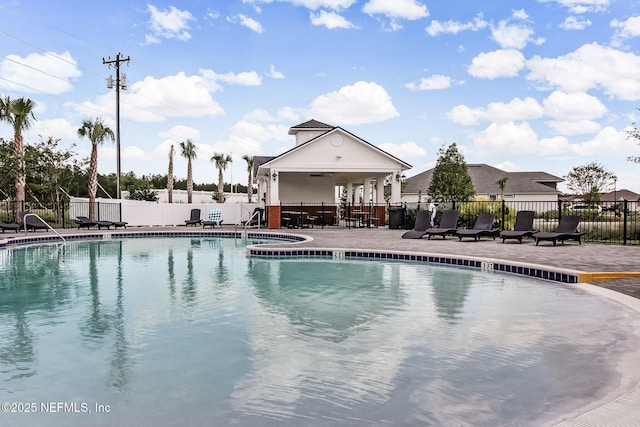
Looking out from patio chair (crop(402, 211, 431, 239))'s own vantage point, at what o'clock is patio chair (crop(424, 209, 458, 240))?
patio chair (crop(424, 209, 458, 240)) is roughly at 8 o'clock from patio chair (crop(402, 211, 431, 239)).

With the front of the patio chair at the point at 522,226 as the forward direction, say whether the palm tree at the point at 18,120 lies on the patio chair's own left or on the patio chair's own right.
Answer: on the patio chair's own right

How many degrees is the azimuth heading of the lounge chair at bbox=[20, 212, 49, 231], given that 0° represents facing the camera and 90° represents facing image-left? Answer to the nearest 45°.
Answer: approximately 315°

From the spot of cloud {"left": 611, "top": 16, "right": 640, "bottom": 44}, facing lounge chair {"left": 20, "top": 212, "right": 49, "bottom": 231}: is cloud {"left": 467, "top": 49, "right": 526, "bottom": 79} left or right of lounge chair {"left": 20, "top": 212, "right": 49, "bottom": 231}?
right

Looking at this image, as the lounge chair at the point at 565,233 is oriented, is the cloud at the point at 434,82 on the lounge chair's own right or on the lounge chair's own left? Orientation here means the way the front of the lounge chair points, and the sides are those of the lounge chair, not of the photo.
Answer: on the lounge chair's own right

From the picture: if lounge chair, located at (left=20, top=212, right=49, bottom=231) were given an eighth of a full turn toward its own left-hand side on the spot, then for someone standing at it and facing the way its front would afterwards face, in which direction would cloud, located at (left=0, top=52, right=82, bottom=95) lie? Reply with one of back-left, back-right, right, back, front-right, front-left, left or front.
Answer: left

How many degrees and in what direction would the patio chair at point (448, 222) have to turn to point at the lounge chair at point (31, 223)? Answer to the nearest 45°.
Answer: approximately 45° to its right

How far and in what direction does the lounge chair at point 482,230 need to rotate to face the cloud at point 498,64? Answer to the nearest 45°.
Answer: approximately 135° to its right

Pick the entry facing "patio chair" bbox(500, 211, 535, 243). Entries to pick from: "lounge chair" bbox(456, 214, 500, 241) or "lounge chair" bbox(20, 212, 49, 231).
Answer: "lounge chair" bbox(20, 212, 49, 231)
